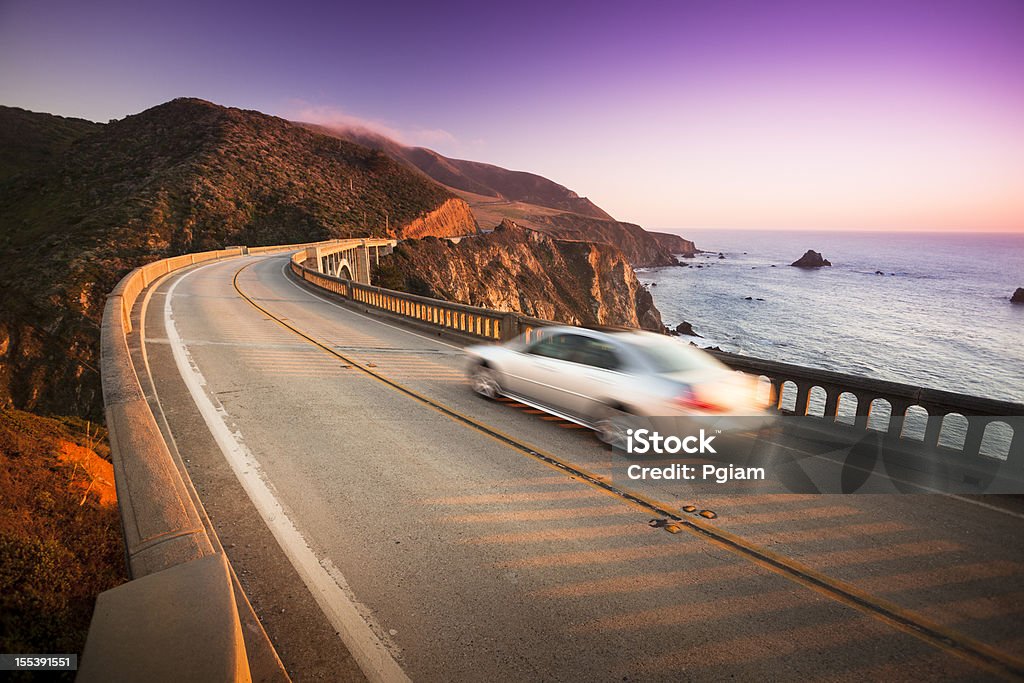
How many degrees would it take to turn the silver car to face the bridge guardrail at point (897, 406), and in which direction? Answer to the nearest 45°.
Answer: approximately 135° to its right

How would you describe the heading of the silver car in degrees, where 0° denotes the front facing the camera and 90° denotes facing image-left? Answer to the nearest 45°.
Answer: approximately 135°
